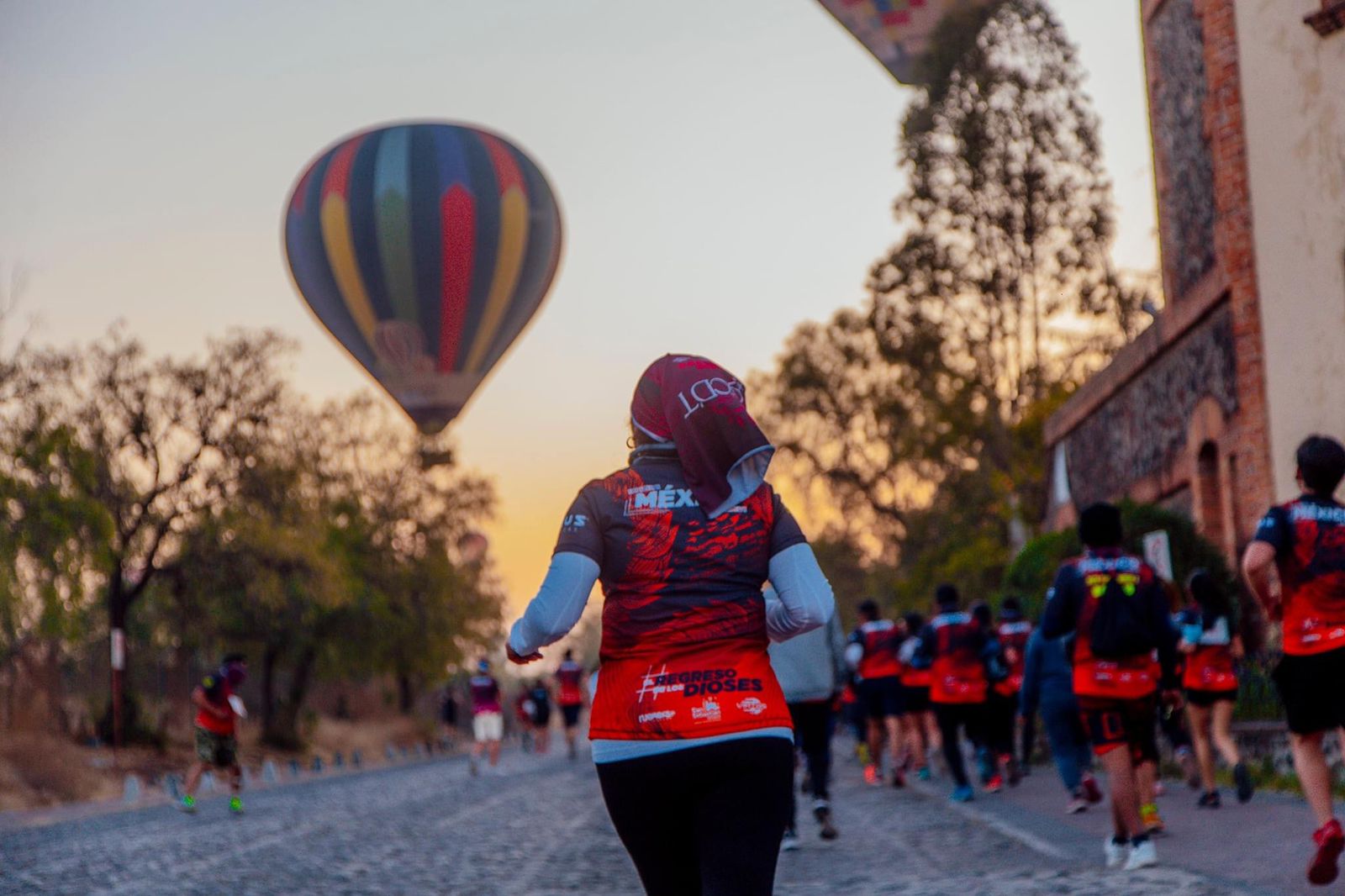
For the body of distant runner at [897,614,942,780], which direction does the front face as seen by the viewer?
away from the camera

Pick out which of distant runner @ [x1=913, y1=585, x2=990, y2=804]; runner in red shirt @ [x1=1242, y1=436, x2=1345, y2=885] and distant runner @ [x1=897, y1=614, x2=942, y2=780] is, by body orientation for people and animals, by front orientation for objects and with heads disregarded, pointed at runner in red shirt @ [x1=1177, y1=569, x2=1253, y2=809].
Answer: runner in red shirt @ [x1=1242, y1=436, x2=1345, y2=885]

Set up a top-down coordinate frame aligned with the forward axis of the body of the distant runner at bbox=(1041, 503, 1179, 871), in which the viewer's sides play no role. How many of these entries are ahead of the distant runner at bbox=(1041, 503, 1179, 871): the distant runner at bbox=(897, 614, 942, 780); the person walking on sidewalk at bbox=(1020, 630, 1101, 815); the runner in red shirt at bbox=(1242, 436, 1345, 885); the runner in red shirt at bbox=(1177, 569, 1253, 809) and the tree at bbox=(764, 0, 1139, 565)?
4

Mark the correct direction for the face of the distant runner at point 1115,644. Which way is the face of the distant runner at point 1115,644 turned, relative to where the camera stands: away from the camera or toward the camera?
away from the camera

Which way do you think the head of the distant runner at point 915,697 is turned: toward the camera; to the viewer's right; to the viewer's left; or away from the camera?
away from the camera

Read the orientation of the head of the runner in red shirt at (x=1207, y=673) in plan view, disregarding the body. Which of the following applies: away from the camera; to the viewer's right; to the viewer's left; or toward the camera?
away from the camera

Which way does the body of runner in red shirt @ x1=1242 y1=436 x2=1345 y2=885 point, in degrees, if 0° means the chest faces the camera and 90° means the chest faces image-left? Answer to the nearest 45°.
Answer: approximately 180°

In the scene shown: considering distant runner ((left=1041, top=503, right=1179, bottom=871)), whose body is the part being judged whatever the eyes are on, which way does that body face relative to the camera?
away from the camera

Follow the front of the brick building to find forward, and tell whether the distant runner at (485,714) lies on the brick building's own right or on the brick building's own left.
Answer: on the brick building's own right

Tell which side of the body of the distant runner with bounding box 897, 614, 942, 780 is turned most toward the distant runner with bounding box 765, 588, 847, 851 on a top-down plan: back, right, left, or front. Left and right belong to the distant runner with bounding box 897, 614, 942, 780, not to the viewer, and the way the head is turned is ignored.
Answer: back
